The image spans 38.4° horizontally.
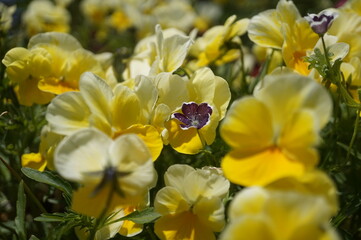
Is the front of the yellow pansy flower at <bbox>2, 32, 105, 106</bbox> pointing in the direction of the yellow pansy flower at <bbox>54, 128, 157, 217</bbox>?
yes
